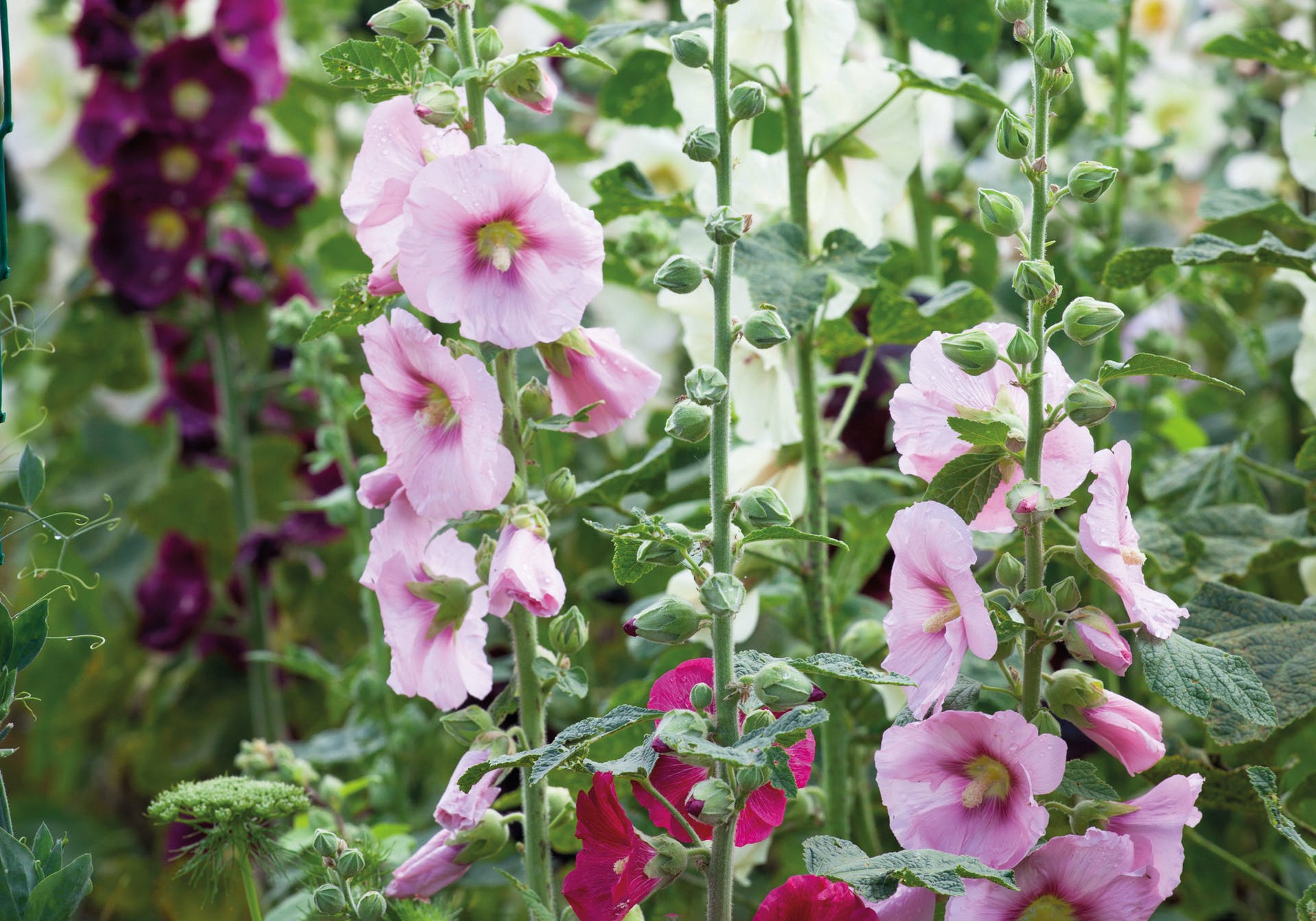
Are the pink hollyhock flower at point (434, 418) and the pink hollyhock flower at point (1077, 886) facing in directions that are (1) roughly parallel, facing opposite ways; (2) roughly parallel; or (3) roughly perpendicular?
roughly parallel

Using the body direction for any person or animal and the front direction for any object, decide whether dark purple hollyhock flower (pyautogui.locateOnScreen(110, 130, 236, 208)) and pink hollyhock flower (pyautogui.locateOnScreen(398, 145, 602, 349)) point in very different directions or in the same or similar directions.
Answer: same or similar directions

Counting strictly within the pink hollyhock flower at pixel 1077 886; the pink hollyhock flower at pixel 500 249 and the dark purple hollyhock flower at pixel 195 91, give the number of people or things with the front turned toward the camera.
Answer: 3

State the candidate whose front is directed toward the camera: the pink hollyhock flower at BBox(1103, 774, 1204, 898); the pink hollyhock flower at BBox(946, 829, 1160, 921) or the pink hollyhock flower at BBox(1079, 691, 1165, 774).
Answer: the pink hollyhock flower at BBox(946, 829, 1160, 921)

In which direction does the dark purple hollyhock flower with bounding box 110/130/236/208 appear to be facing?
toward the camera

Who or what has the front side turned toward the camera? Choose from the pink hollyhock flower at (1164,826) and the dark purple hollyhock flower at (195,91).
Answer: the dark purple hollyhock flower

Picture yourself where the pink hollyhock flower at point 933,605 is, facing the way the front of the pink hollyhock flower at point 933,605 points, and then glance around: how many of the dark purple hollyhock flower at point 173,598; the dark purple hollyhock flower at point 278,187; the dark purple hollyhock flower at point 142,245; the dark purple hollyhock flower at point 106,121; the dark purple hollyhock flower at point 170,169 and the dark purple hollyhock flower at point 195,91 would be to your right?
6

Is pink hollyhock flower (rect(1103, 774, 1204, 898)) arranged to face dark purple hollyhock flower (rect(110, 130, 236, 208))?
no

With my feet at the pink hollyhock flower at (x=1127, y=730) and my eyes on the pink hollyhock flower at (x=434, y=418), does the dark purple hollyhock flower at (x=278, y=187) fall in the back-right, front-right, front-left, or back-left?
front-right

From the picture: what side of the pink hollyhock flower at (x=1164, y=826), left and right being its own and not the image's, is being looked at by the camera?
right

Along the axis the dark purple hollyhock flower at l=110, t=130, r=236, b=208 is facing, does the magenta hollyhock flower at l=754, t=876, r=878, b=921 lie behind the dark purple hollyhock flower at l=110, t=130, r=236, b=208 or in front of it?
in front

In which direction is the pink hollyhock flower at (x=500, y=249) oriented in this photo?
toward the camera
